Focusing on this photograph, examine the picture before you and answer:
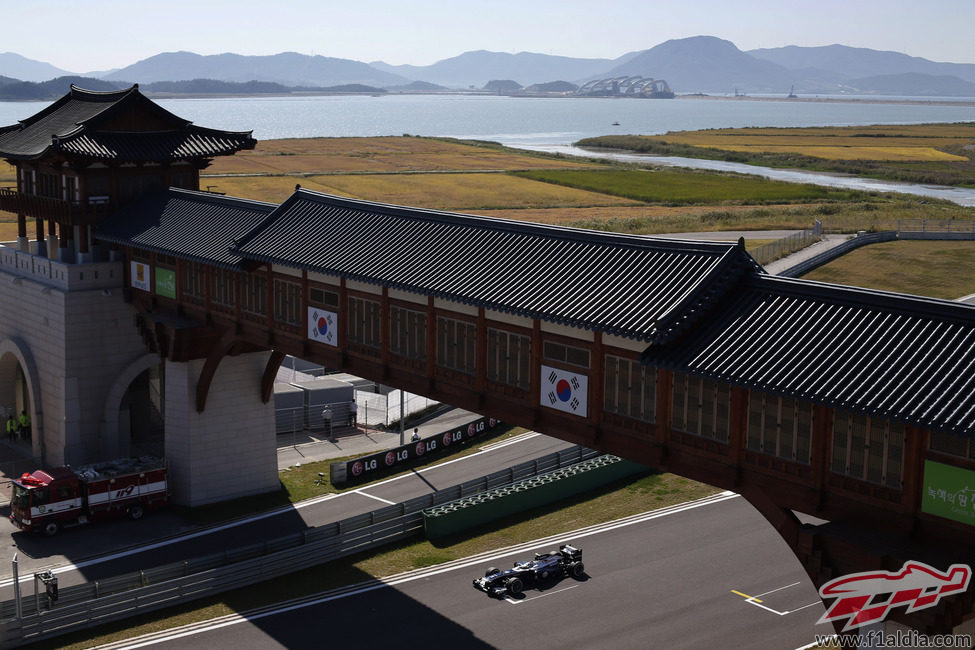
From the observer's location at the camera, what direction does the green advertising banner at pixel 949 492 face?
facing the viewer and to the left of the viewer

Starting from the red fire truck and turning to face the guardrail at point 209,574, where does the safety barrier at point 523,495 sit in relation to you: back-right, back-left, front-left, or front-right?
front-left

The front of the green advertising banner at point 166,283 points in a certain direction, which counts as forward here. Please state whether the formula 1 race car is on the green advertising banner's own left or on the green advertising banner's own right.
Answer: on the green advertising banner's own left

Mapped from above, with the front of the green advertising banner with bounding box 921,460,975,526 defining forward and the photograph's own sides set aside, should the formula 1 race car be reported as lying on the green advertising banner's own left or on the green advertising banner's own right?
on the green advertising banner's own right

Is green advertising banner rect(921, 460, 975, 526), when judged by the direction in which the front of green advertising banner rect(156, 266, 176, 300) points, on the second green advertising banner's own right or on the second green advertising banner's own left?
on the second green advertising banner's own left

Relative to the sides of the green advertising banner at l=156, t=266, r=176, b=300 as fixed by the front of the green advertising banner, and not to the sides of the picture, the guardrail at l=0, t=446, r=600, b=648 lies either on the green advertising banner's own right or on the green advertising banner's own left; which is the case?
on the green advertising banner's own left

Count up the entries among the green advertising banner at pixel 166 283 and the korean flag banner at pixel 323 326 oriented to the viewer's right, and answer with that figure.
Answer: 0

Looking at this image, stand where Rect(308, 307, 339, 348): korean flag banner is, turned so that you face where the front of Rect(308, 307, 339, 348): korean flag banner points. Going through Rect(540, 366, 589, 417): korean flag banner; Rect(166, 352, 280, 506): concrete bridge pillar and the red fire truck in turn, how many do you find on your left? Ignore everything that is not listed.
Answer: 1

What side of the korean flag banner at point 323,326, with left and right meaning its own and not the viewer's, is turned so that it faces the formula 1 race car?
left

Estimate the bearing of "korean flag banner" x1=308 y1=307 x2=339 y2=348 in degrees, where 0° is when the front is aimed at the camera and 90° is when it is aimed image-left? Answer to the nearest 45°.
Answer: approximately 45°

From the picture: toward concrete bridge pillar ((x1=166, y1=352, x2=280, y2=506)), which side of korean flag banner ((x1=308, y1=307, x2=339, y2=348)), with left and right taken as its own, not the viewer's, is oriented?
right

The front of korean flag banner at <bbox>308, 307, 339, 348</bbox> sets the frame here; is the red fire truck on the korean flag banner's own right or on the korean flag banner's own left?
on the korean flag banner's own right
